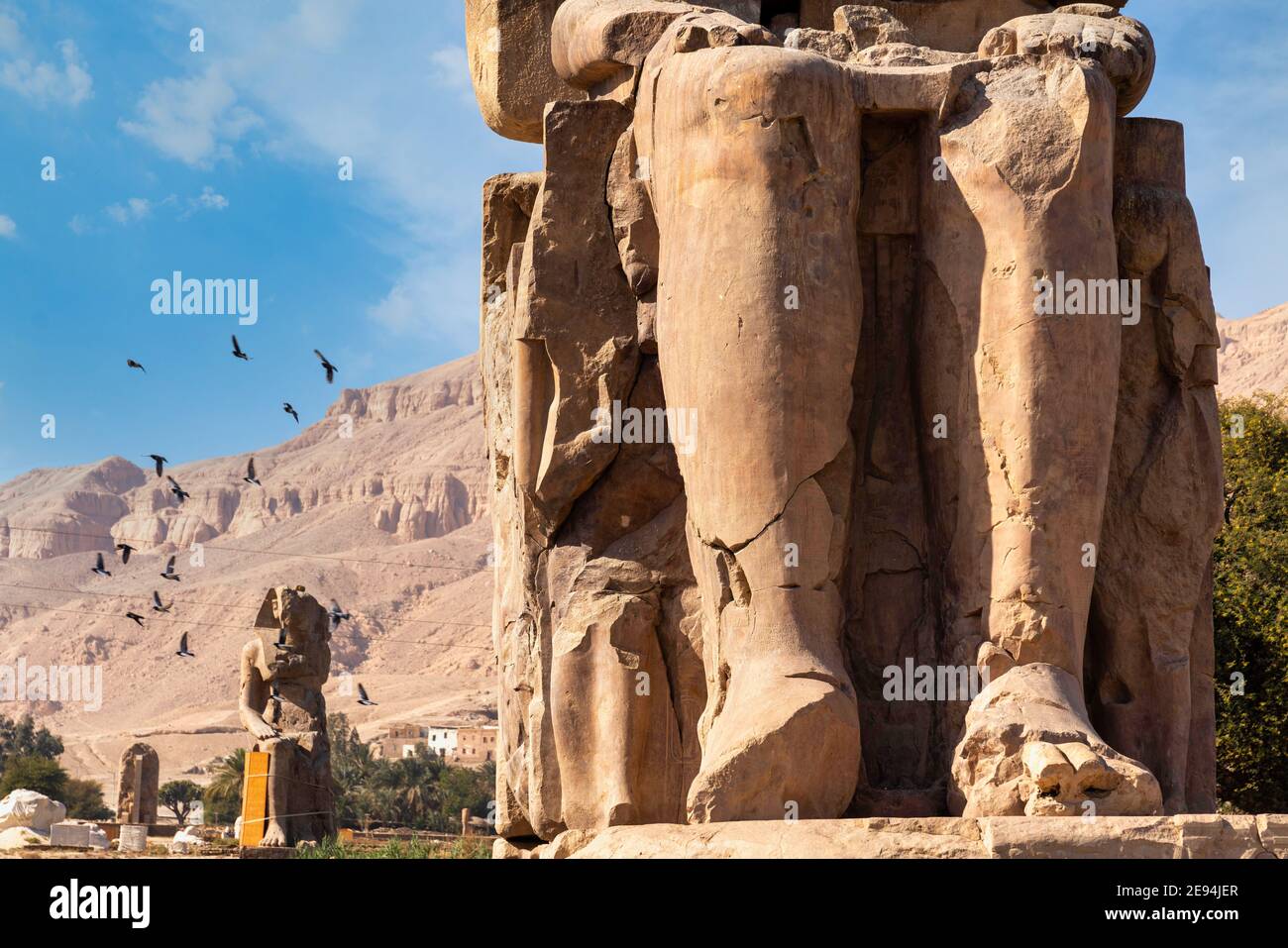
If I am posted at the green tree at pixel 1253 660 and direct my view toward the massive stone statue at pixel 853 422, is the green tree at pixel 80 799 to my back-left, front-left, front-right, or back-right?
back-right

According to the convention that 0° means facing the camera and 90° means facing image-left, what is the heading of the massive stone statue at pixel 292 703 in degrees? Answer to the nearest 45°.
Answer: approximately 0°

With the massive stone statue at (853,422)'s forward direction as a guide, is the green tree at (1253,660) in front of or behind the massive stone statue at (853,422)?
behind

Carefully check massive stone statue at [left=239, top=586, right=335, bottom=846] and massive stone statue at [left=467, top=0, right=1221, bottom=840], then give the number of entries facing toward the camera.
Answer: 2

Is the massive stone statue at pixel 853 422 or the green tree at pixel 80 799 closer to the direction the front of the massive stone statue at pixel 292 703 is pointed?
the massive stone statue

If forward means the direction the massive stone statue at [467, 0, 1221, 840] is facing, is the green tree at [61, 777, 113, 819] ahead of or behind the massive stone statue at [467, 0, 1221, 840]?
behind

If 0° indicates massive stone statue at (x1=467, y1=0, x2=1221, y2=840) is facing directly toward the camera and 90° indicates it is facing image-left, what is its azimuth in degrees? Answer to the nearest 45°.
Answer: approximately 0°

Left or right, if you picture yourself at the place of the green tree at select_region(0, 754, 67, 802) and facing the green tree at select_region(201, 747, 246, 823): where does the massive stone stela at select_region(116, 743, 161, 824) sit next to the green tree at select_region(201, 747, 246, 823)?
right
